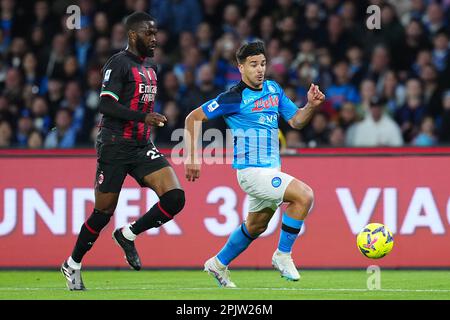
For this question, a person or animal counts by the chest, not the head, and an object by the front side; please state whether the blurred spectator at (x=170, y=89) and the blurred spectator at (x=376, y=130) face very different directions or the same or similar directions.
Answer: same or similar directions

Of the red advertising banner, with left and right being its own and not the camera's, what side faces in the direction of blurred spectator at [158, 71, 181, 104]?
back

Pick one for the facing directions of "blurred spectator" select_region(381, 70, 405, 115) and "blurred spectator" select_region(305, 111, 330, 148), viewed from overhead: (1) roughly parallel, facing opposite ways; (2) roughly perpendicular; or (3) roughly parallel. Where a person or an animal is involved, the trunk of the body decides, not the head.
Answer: roughly parallel

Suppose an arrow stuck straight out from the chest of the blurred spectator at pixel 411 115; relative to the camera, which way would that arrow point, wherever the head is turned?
toward the camera

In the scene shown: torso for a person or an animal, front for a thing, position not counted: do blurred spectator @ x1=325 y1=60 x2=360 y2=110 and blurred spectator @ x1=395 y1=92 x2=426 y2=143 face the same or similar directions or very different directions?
same or similar directions

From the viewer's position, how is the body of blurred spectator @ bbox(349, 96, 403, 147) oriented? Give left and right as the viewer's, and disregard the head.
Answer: facing the viewer

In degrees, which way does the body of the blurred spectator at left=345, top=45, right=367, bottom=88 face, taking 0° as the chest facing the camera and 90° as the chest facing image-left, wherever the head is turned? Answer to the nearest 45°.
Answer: approximately 0°

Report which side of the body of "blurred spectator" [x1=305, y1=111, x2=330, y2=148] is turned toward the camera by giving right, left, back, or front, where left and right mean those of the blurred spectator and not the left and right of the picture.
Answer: front

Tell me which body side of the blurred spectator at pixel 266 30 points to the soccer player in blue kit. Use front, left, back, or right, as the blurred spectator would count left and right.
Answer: front
